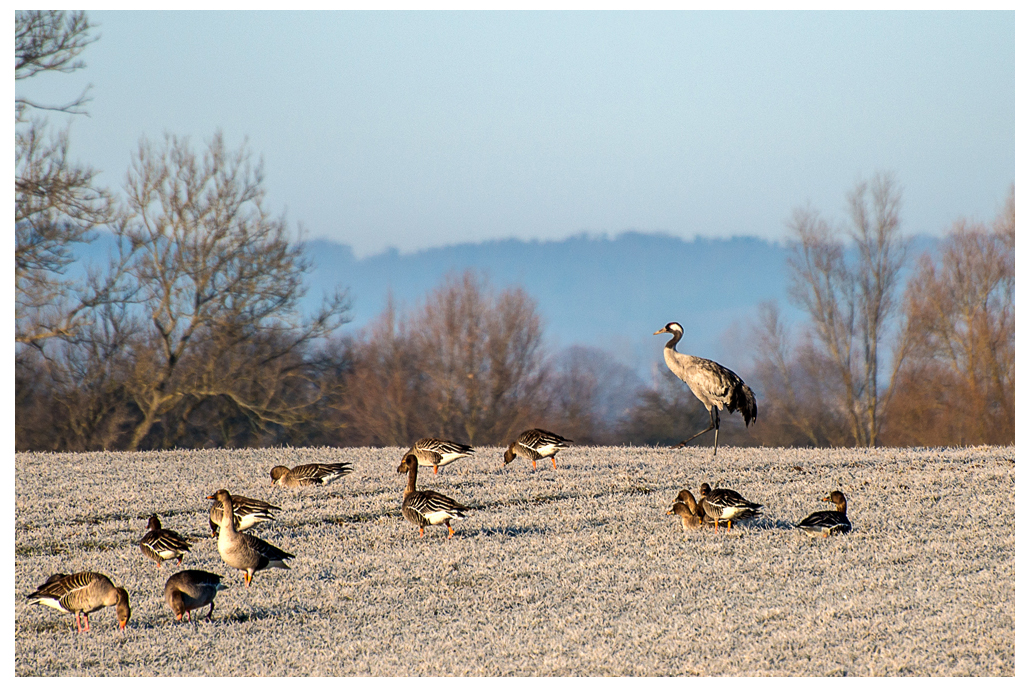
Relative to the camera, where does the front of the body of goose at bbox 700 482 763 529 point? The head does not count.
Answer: to the viewer's left

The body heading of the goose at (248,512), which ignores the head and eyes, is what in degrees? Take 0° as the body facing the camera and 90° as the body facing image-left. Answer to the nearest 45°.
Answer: approximately 90°

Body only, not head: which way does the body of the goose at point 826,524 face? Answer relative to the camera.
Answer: to the viewer's right

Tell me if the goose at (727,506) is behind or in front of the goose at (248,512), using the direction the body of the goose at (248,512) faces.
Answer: behind

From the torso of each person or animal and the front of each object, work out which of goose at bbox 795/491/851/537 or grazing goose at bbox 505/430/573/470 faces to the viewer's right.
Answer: the goose

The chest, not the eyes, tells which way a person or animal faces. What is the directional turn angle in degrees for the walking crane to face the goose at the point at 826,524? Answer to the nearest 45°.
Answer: approximately 90° to its left

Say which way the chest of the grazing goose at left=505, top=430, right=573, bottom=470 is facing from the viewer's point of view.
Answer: to the viewer's left

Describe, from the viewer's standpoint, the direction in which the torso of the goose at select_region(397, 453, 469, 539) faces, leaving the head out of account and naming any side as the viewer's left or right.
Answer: facing to the left of the viewer

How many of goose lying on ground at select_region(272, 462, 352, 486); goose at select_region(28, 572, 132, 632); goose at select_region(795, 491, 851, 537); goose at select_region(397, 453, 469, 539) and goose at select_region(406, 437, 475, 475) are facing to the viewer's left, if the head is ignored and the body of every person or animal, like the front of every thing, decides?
3

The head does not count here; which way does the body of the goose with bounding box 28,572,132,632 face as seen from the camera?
to the viewer's right

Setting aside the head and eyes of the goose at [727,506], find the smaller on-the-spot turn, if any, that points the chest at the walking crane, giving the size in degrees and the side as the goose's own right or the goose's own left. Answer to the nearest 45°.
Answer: approximately 90° to the goose's own right

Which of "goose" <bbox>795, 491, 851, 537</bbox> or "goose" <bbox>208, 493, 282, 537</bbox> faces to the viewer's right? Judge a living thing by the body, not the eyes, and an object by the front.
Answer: "goose" <bbox>795, 491, 851, 537</bbox>
